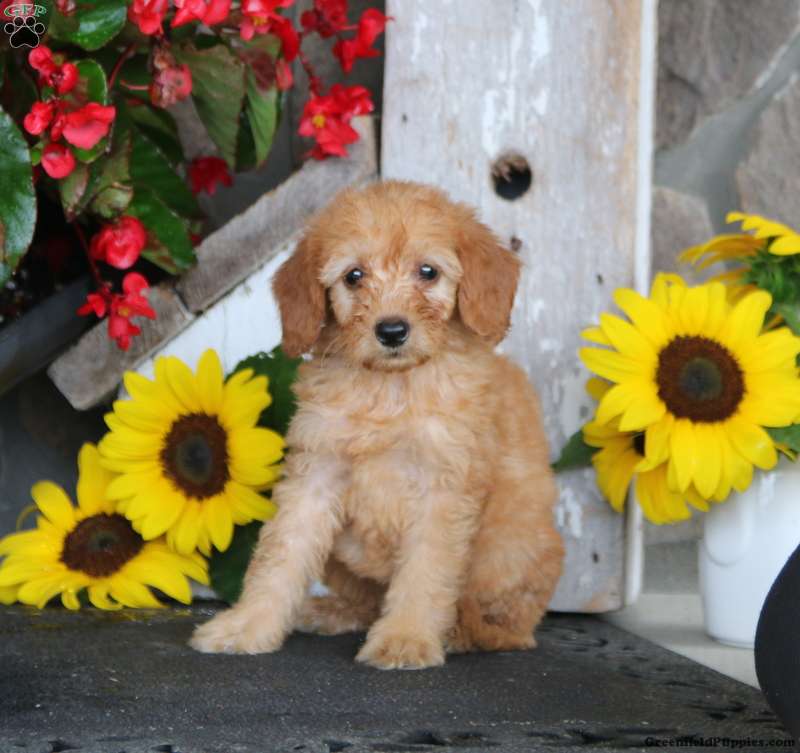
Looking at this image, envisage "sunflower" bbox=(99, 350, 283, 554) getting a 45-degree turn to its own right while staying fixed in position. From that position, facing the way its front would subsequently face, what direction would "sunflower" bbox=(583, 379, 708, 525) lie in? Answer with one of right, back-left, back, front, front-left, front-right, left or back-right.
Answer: back-left

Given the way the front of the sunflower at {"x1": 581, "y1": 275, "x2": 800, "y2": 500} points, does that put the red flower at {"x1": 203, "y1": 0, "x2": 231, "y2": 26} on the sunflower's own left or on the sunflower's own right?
on the sunflower's own right

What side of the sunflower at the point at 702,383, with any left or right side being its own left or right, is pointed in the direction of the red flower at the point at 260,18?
right

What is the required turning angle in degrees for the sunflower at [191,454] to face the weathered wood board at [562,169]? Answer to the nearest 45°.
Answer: approximately 90° to its left

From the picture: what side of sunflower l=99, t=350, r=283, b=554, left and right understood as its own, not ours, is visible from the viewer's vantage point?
front

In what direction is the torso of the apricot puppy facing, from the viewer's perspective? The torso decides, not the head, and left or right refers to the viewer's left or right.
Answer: facing the viewer and to the left of the viewer

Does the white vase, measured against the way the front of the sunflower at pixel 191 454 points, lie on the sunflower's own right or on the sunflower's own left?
on the sunflower's own left

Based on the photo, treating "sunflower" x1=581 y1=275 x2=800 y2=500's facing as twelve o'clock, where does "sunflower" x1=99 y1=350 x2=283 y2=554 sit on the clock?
"sunflower" x1=99 y1=350 x2=283 y2=554 is roughly at 3 o'clock from "sunflower" x1=581 y1=275 x2=800 y2=500.

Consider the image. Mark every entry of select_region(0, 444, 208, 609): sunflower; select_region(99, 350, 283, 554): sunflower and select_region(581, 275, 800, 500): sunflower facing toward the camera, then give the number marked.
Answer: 3

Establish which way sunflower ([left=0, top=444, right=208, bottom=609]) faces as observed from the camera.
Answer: facing the viewer

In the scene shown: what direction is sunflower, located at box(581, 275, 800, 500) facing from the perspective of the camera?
toward the camera

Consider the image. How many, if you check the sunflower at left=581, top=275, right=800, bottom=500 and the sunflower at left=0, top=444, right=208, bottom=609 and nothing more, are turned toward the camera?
2

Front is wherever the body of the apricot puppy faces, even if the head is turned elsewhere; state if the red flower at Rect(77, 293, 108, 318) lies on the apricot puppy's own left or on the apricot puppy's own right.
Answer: on the apricot puppy's own right
